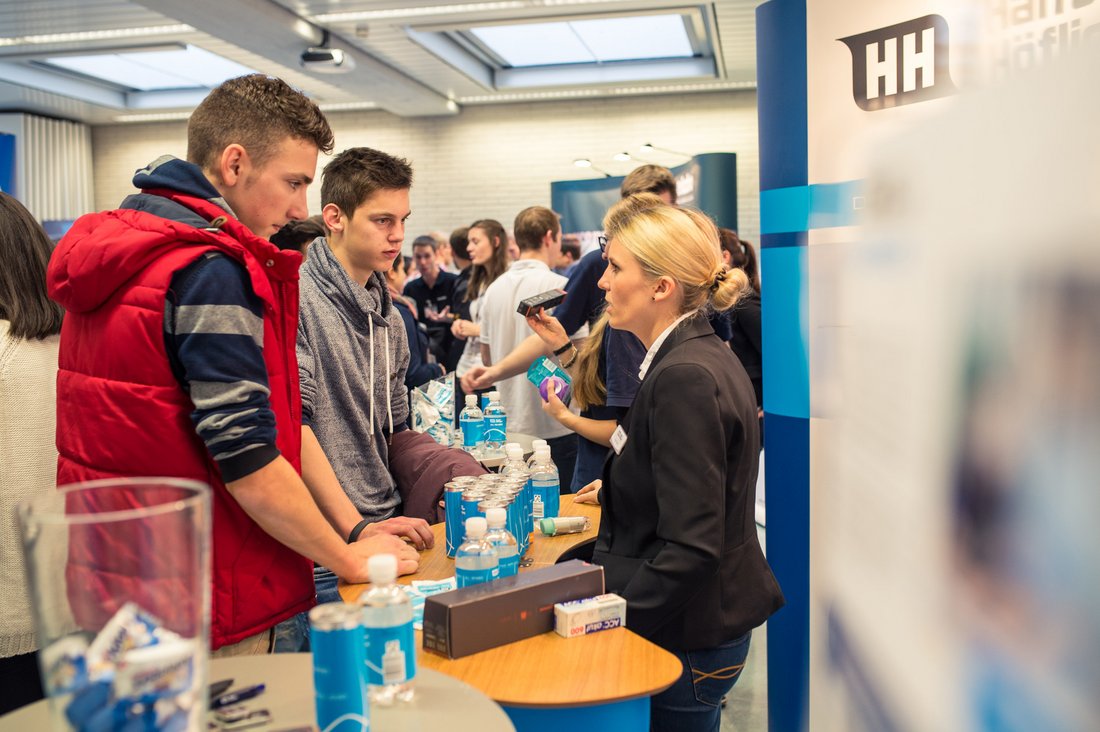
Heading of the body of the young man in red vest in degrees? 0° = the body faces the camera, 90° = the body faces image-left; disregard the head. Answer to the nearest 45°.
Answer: approximately 270°

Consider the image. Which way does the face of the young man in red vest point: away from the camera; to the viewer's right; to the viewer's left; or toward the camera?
to the viewer's right

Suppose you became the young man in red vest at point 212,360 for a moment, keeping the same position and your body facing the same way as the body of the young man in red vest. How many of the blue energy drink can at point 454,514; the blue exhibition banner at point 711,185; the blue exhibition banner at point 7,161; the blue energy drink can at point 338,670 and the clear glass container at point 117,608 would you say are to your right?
2

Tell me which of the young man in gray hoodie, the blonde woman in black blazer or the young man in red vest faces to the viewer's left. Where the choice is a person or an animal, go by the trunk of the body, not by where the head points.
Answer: the blonde woman in black blazer

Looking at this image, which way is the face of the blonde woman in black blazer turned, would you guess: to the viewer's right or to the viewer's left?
to the viewer's left

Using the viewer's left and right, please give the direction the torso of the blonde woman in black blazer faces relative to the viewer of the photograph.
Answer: facing to the left of the viewer

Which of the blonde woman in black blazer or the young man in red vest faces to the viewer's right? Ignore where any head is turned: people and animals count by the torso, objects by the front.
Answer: the young man in red vest

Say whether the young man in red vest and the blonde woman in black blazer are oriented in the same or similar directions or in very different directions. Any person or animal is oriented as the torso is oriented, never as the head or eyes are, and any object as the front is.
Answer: very different directions

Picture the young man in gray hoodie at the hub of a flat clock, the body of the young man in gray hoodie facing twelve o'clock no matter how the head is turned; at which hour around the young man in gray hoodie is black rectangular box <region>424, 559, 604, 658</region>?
The black rectangular box is roughly at 1 o'clock from the young man in gray hoodie.
